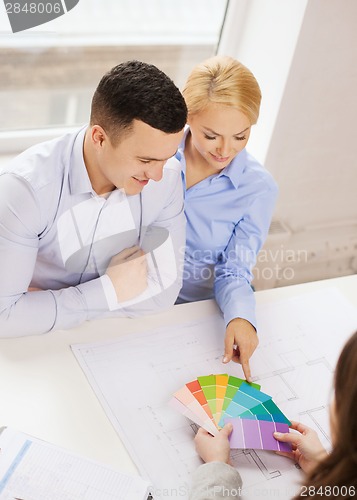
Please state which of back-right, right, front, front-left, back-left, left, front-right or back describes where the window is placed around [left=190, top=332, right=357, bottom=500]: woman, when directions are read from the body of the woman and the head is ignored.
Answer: front

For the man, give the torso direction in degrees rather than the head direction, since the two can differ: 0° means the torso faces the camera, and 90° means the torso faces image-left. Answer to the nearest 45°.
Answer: approximately 315°

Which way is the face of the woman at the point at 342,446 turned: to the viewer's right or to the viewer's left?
to the viewer's left

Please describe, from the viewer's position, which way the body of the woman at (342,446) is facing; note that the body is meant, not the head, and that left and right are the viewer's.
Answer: facing away from the viewer and to the left of the viewer

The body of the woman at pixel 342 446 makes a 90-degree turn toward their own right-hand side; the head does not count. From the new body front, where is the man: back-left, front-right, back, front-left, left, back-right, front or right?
left

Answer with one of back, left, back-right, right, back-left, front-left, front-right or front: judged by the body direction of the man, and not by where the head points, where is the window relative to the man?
back-left

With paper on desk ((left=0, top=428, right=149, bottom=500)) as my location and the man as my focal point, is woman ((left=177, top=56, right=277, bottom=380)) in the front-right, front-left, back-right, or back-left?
front-right
